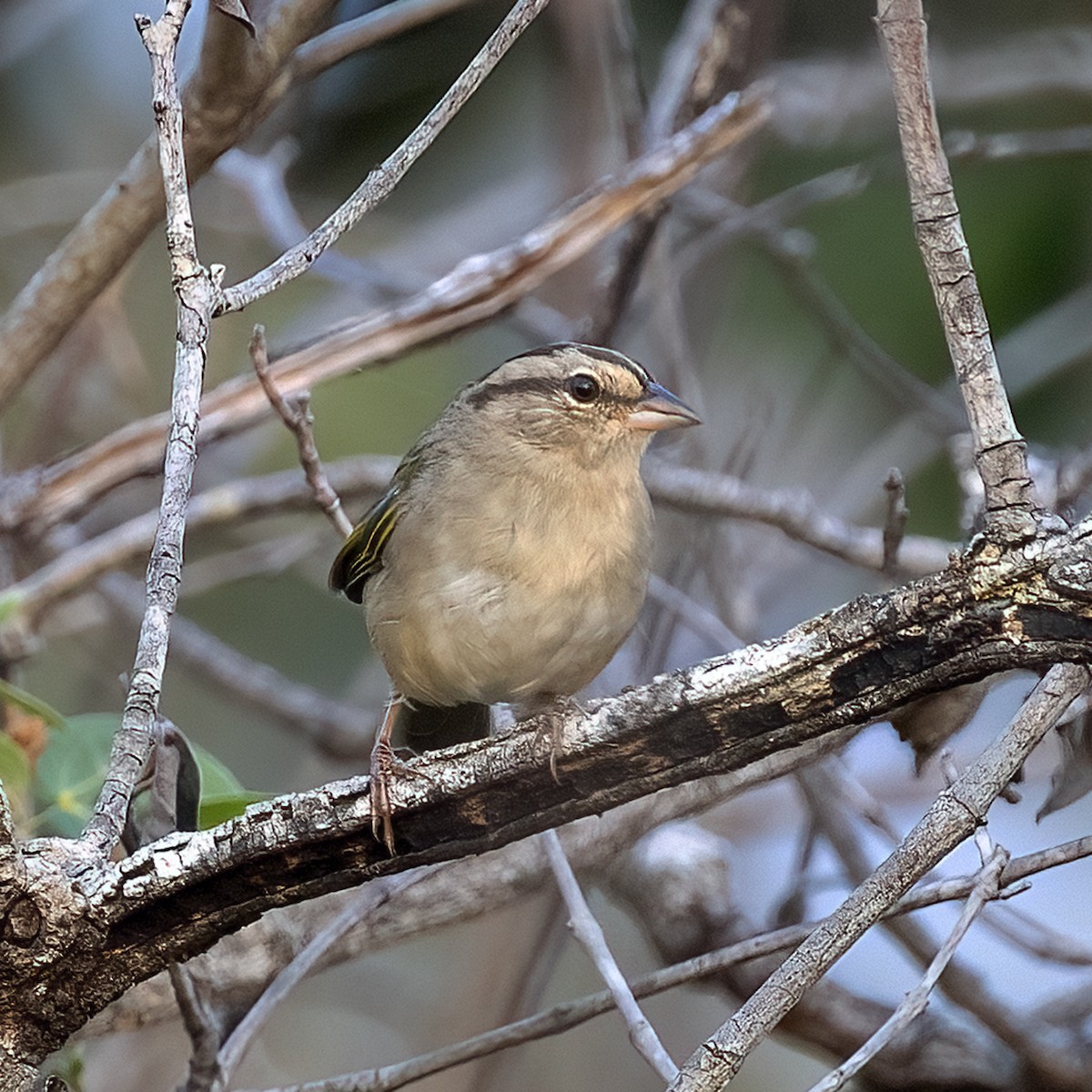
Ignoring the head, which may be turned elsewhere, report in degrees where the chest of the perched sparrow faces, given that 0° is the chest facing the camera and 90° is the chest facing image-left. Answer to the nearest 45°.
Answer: approximately 315°
